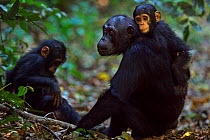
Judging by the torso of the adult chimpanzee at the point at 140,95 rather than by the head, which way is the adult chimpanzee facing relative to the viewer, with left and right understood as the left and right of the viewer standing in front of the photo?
facing to the left of the viewer

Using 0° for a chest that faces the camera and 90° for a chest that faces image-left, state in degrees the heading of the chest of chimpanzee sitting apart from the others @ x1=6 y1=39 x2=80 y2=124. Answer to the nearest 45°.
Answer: approximately 270°
